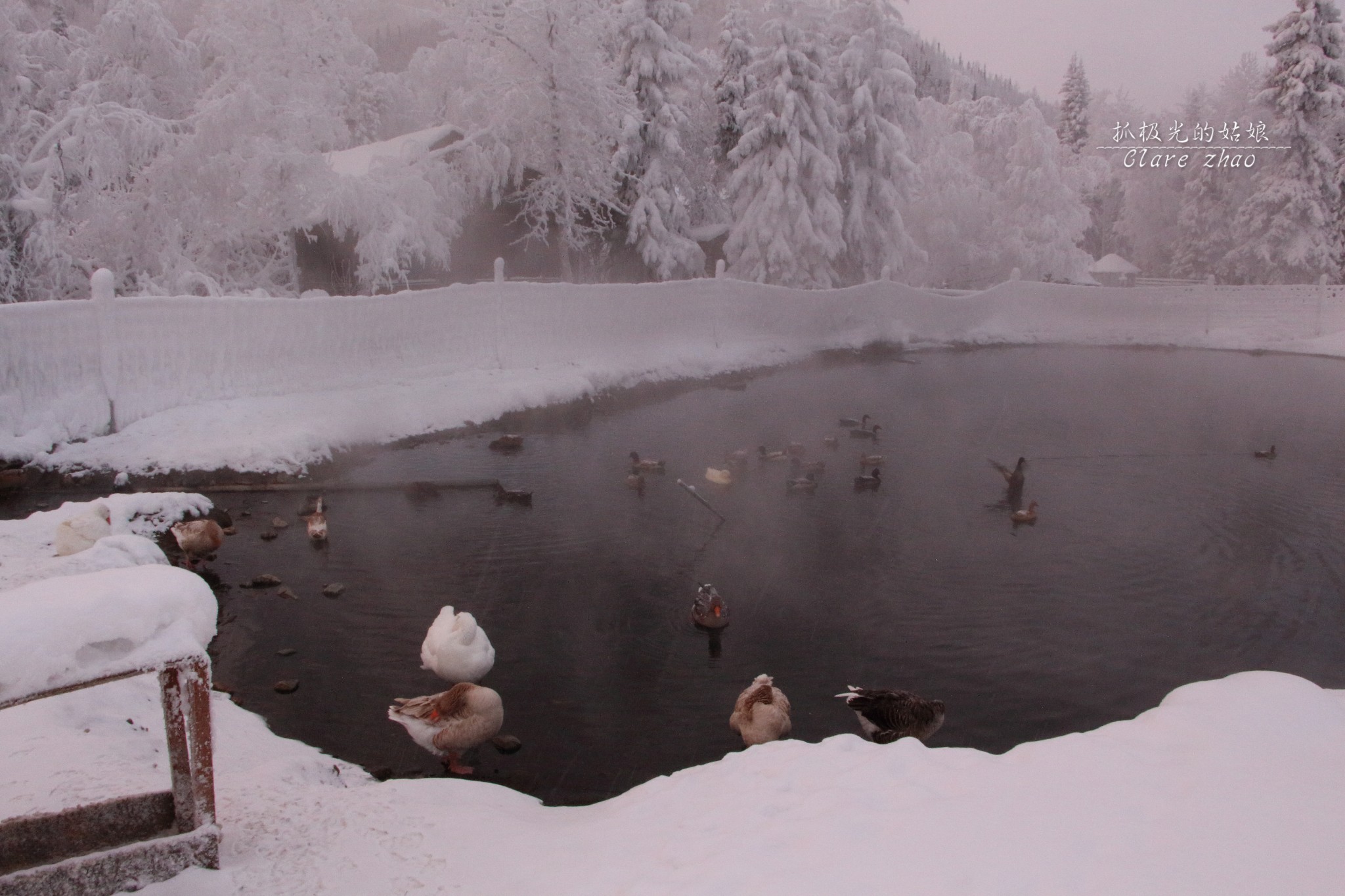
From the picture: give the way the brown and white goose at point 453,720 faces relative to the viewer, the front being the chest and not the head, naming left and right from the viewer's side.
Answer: facing to the right of the viewer

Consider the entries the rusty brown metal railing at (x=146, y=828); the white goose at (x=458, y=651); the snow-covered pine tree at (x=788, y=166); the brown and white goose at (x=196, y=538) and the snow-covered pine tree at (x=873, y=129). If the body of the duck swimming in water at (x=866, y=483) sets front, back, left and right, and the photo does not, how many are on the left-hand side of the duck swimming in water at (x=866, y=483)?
2

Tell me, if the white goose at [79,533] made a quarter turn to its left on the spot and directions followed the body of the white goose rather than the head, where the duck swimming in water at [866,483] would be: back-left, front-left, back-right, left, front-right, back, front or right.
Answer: right

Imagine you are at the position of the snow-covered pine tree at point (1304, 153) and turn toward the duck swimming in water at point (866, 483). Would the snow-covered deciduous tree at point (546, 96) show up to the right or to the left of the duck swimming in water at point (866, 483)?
right

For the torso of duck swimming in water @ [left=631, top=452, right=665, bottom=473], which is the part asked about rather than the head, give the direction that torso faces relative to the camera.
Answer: to the viewer's left

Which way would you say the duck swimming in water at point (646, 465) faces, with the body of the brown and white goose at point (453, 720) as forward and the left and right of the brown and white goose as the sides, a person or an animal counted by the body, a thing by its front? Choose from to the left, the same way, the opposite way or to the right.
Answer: the opposite way
